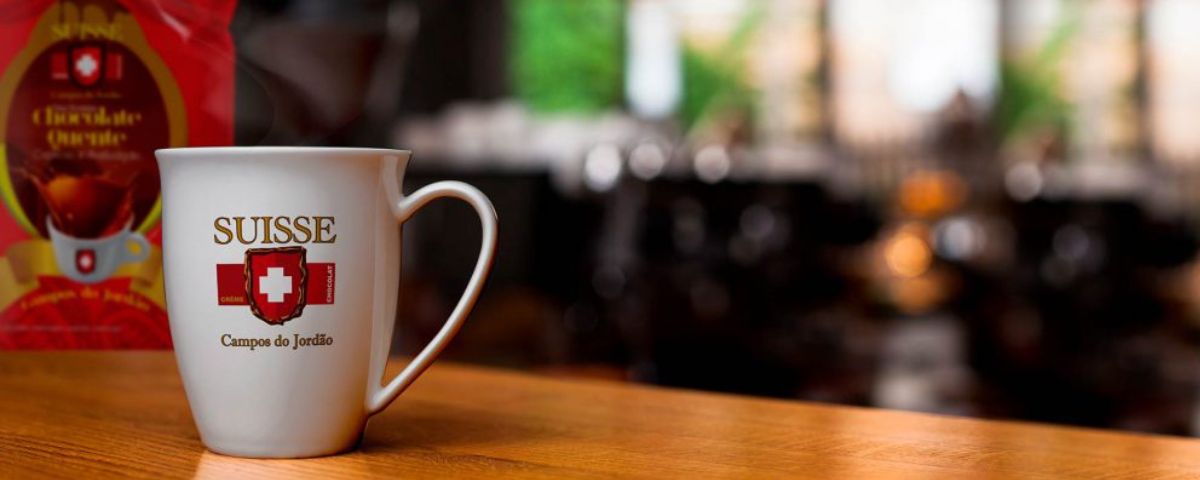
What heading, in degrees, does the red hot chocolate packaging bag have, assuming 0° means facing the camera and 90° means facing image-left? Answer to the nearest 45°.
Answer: approximately 0°
